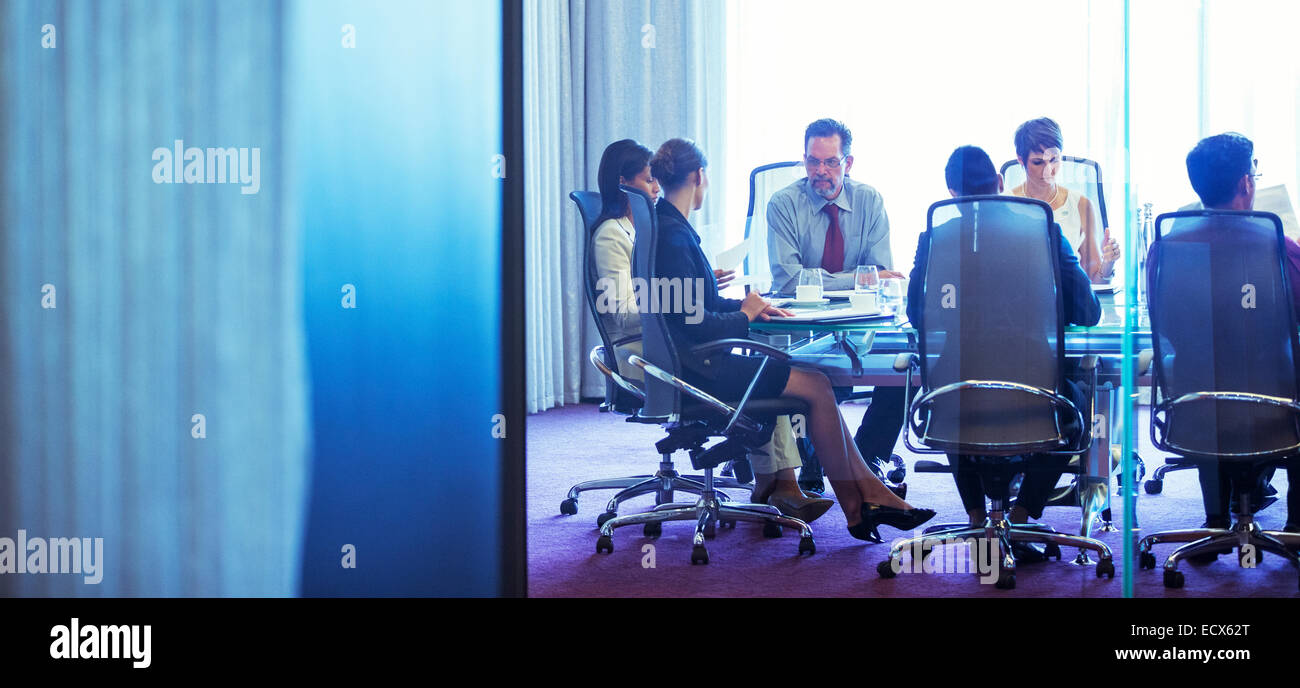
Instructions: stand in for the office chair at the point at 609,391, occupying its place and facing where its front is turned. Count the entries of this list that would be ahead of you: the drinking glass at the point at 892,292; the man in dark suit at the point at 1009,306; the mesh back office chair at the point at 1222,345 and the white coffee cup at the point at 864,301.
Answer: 4

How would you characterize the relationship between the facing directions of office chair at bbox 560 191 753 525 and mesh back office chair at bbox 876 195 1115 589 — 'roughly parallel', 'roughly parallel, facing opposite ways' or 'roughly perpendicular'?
roughly perpendicular

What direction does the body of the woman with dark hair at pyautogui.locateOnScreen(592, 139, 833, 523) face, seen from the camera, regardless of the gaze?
to the viewer's right

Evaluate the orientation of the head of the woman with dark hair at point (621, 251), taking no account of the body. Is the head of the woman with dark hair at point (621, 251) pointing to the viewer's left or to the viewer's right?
to the viewer's right

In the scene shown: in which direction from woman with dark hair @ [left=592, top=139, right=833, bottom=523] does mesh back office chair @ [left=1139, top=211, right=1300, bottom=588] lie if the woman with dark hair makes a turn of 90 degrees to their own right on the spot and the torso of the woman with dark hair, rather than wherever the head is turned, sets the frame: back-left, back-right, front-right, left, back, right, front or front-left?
left

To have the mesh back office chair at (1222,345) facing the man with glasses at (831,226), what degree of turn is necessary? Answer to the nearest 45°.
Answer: approximately 90° to its left

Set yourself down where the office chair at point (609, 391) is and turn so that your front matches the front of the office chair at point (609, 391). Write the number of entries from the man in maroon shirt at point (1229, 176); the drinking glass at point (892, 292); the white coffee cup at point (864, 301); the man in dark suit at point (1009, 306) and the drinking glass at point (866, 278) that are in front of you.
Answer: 5

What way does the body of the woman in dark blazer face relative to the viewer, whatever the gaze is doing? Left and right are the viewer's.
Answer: facing to the right of the viewer

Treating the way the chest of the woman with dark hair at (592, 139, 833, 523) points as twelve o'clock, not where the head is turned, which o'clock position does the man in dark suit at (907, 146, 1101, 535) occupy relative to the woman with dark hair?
The man in dark suit is roughly at 12 o'clock from the woman with dark hair.

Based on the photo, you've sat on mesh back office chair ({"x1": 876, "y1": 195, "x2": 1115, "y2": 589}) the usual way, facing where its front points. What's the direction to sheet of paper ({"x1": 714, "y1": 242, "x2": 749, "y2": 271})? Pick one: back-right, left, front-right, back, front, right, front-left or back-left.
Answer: left

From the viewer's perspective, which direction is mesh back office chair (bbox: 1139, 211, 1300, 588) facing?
away from the camera

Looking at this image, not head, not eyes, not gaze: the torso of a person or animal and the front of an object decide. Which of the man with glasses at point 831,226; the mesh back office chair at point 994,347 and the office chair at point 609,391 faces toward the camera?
the man with glasses

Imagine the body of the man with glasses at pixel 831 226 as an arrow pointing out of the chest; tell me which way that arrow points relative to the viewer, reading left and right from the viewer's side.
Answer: facing the viewer

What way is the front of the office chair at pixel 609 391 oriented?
to the viewer's right

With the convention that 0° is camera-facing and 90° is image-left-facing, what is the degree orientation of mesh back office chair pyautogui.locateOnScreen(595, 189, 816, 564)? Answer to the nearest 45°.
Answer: approximately 270°

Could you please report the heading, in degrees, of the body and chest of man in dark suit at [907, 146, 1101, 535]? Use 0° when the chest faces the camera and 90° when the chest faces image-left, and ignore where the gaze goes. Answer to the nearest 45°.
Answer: approximately 180°

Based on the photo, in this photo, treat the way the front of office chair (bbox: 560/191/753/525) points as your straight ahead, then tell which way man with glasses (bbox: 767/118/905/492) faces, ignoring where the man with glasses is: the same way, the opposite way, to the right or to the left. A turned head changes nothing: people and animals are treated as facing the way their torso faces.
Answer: to the right

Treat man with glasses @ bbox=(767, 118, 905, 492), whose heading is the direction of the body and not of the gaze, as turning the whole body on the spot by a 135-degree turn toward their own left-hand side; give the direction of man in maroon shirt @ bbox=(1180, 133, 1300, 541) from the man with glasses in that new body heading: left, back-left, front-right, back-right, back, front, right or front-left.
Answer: front-right

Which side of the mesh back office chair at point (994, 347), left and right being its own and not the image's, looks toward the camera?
back

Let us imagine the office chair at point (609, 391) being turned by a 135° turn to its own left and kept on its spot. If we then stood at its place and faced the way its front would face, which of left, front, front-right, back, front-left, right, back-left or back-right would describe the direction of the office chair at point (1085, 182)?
back-right
